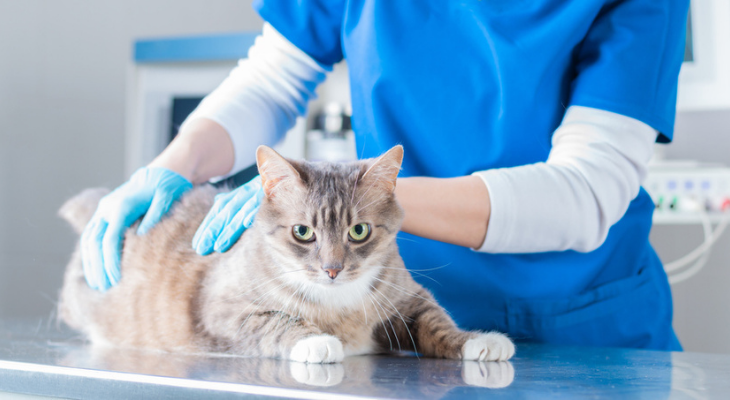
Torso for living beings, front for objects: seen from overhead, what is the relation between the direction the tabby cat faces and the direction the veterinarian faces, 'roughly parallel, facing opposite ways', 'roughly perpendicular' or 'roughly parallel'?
roughly perpendicular

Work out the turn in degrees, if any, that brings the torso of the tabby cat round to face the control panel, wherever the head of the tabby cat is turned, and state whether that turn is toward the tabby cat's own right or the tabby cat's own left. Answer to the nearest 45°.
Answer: approximately 90° to the tabby cat's own left

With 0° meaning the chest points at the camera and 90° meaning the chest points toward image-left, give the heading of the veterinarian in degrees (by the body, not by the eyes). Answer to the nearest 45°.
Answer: approximately 45°

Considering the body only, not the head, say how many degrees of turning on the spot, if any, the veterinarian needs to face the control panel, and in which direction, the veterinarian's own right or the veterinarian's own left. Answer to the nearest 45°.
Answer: approximately 180°

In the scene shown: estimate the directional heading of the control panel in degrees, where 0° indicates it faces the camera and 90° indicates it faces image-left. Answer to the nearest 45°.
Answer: approximately 0°

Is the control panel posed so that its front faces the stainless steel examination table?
yes

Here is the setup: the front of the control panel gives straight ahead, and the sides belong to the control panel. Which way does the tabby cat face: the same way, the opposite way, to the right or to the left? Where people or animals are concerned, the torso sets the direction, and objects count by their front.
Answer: to the left
